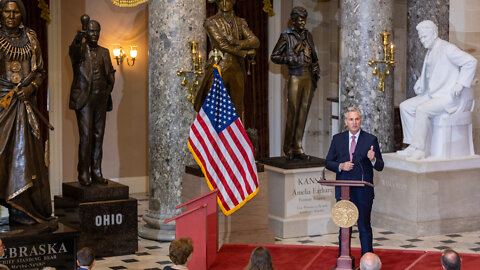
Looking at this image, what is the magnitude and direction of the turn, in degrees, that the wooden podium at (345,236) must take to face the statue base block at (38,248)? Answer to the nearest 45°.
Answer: approximately 90° to its right

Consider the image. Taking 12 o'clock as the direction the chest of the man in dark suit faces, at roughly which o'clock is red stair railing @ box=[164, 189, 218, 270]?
The red stair railing is roughly at 3 o'clock from the man in dark suit.

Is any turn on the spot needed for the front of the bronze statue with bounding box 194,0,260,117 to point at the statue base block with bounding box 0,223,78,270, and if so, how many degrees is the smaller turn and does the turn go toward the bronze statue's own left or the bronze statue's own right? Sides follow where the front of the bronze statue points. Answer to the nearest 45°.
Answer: approximately 45° to the bronze statue's own right

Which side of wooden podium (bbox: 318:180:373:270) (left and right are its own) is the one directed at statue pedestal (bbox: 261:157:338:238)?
back

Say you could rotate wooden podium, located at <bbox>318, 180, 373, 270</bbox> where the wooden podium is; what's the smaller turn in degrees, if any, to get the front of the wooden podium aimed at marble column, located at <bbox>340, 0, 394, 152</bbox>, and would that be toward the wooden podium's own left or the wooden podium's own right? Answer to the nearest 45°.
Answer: approximately 180°
